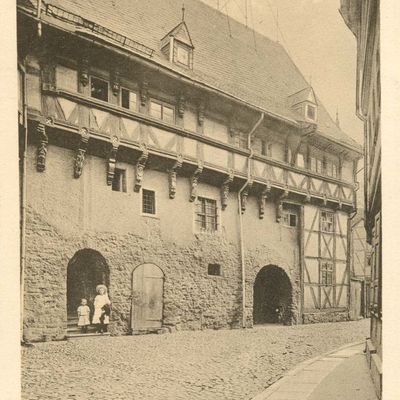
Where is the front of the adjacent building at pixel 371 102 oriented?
to the viewer's left

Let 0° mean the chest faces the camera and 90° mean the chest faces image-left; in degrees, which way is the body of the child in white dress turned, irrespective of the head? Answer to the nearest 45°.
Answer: approximately 0°

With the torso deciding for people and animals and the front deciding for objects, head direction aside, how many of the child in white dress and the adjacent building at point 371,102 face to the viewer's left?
1

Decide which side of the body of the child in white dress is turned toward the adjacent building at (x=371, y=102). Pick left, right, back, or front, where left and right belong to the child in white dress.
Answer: left

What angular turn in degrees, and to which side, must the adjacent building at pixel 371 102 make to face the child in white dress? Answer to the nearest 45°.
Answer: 0° — it already faces them
